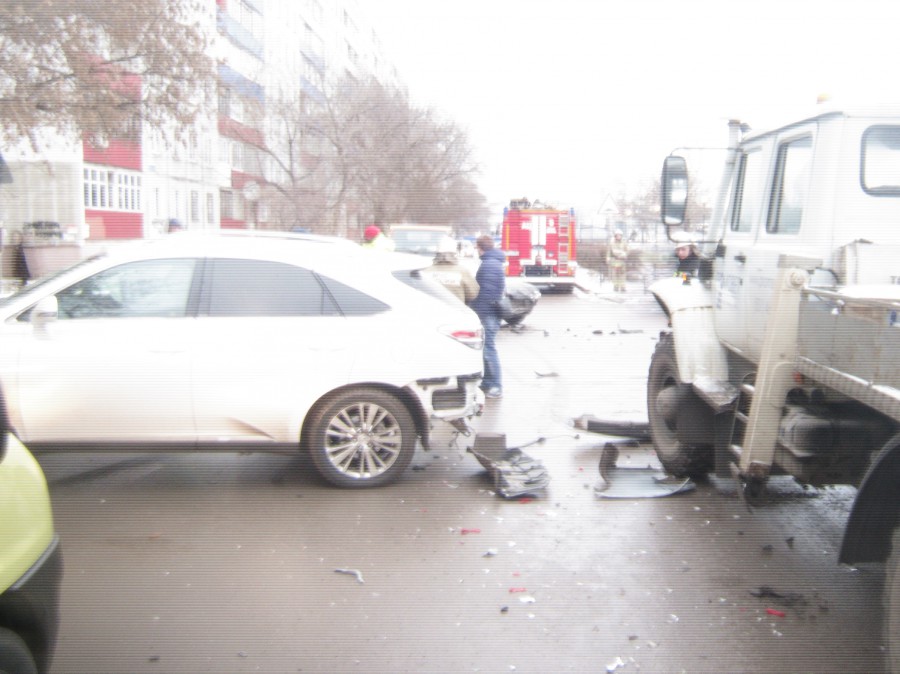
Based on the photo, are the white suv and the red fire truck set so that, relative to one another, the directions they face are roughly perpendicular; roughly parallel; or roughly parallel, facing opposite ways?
roughly perpendicular

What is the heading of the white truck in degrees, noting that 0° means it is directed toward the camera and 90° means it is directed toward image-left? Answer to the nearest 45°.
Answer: approximately 135°

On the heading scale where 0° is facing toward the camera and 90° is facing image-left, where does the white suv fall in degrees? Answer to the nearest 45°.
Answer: approximately 90°

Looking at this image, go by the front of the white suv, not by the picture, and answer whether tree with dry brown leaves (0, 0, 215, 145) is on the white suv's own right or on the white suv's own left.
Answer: on the white suv's own right

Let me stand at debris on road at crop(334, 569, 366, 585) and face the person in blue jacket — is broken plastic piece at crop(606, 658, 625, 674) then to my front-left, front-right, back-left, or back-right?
back-right
